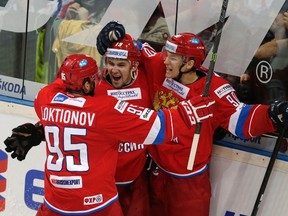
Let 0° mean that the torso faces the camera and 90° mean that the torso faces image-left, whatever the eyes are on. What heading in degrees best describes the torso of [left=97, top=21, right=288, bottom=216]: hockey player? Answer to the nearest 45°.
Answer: approximately 45°

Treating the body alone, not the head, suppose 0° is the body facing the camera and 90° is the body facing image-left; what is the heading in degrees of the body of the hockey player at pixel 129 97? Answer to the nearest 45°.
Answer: approximately 0°

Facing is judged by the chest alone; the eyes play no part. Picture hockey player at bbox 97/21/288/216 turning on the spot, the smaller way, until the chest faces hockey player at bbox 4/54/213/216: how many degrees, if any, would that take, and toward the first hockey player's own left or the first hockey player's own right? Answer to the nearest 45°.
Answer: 0° — they already face them
